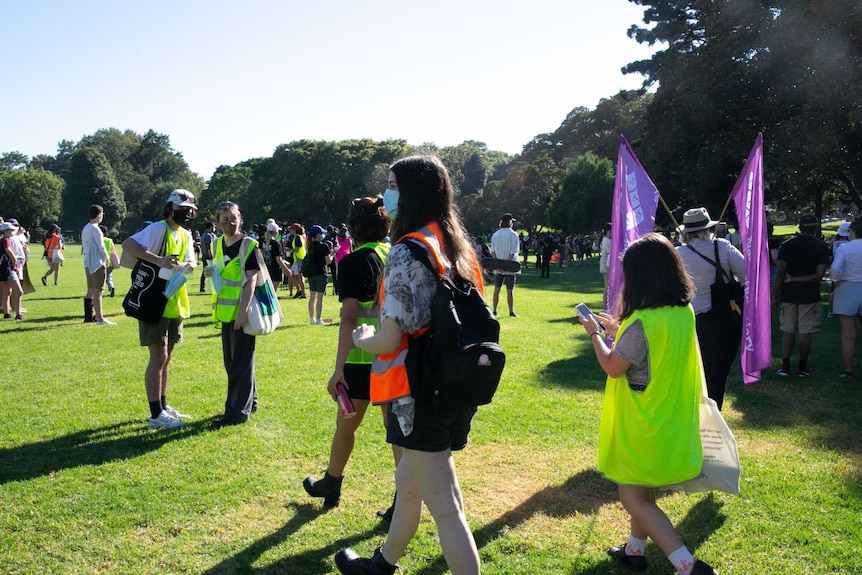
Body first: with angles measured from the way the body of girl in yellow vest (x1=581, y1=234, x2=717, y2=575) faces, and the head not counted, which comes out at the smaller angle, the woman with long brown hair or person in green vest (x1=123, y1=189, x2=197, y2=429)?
the person in green vest

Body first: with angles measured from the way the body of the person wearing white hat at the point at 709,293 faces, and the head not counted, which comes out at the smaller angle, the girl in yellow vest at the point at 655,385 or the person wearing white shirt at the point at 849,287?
the person wearing white shirt

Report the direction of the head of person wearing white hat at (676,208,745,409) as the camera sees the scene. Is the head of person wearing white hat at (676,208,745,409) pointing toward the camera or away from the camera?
away from the camera

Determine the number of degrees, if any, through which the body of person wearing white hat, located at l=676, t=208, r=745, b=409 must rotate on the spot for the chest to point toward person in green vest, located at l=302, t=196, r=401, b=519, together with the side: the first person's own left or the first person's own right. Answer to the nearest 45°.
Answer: approximately 135° to the first person's own left

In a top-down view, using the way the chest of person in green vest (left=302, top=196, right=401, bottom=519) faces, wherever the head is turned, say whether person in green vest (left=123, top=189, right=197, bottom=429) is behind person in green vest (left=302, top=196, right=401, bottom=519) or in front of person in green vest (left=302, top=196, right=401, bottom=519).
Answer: in front

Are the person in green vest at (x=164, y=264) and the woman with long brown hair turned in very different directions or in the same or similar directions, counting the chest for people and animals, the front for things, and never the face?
very different directions

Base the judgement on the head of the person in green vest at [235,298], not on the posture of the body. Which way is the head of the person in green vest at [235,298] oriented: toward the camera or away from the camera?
toward the camera

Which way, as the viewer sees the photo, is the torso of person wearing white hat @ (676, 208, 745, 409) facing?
away from the camera

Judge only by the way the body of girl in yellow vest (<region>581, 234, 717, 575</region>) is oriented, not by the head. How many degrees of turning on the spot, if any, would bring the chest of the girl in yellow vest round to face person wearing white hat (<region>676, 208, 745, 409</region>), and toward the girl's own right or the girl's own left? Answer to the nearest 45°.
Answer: approximately 45° to the girl's own right

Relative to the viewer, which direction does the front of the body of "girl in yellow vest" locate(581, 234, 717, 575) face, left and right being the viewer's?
facing away from the viewer and to the left of the viewer

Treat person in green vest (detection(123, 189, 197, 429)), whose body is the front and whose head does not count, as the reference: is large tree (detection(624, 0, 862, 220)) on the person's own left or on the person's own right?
on the person's own left
